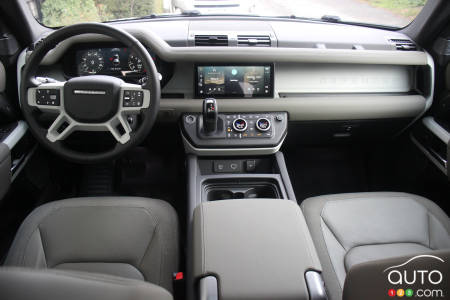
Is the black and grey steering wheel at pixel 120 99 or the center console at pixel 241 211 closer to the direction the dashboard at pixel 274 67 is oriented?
the center console

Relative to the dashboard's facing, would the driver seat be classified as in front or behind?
in front

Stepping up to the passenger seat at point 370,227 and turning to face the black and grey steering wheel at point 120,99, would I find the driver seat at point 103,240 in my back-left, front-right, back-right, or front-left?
front-left

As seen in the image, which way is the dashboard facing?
toward the camera
